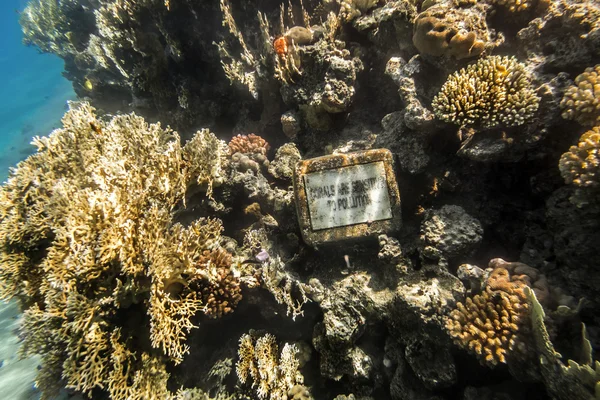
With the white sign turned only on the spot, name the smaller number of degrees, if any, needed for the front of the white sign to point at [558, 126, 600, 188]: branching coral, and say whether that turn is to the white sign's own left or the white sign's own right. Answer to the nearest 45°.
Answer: approximately 90° to the white sign's own left

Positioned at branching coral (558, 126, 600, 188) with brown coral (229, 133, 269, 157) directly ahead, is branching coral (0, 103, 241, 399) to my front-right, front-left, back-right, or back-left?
front-left

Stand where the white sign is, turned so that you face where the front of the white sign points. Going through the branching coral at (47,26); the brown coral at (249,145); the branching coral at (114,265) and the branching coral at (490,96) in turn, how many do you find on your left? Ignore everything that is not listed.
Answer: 1

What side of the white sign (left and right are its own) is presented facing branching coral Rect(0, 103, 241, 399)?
right

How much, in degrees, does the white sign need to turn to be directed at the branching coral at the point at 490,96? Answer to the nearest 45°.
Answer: approximately 90° to its left

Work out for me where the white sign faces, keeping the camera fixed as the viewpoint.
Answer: facing the viewer

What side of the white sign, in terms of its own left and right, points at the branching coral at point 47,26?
right

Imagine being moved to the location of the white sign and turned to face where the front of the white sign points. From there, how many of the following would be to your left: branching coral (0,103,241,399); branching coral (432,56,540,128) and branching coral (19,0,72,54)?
1

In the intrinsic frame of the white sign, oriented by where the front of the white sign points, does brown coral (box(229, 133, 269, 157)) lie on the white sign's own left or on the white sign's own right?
on the white sign's own right
